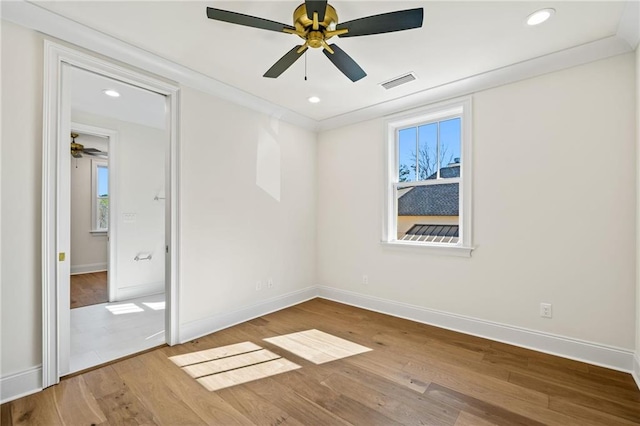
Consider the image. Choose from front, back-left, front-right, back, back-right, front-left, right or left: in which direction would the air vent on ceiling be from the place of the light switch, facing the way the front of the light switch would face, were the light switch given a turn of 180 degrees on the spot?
back-right

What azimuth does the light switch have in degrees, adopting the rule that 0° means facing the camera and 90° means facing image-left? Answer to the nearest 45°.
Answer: approximately 0°

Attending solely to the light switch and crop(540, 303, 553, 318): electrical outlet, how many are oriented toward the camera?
2

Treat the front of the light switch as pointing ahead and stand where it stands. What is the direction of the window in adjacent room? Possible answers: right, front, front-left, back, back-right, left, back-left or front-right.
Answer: back

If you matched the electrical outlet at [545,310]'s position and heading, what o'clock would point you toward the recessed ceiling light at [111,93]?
The recessed ceiling light is roughly at 2 o'clock from the electrical outlet.

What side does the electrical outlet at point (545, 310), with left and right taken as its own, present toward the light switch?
right

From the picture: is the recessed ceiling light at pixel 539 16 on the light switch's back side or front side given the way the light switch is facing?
on the front side

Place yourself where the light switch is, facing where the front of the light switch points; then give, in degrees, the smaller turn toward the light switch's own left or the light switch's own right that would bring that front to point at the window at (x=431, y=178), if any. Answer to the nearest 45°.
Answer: approximately 45° to the light switch's own left

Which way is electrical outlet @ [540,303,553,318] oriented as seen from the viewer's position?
toward the camera

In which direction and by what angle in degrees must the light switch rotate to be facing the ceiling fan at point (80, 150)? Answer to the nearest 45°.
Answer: approximately 180°
